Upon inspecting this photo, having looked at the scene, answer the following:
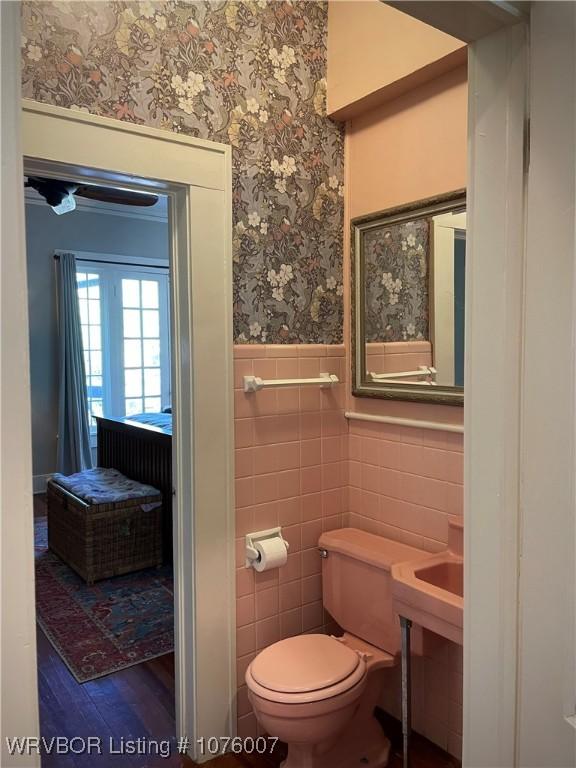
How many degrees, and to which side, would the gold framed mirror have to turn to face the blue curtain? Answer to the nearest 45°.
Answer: approximately 90° to its right

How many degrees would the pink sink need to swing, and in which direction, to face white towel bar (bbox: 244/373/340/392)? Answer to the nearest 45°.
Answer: approximately 90° to its right

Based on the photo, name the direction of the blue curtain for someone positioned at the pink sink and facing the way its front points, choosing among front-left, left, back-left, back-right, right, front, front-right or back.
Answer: right

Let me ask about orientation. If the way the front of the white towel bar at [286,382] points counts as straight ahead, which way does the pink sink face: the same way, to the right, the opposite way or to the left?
to the right
